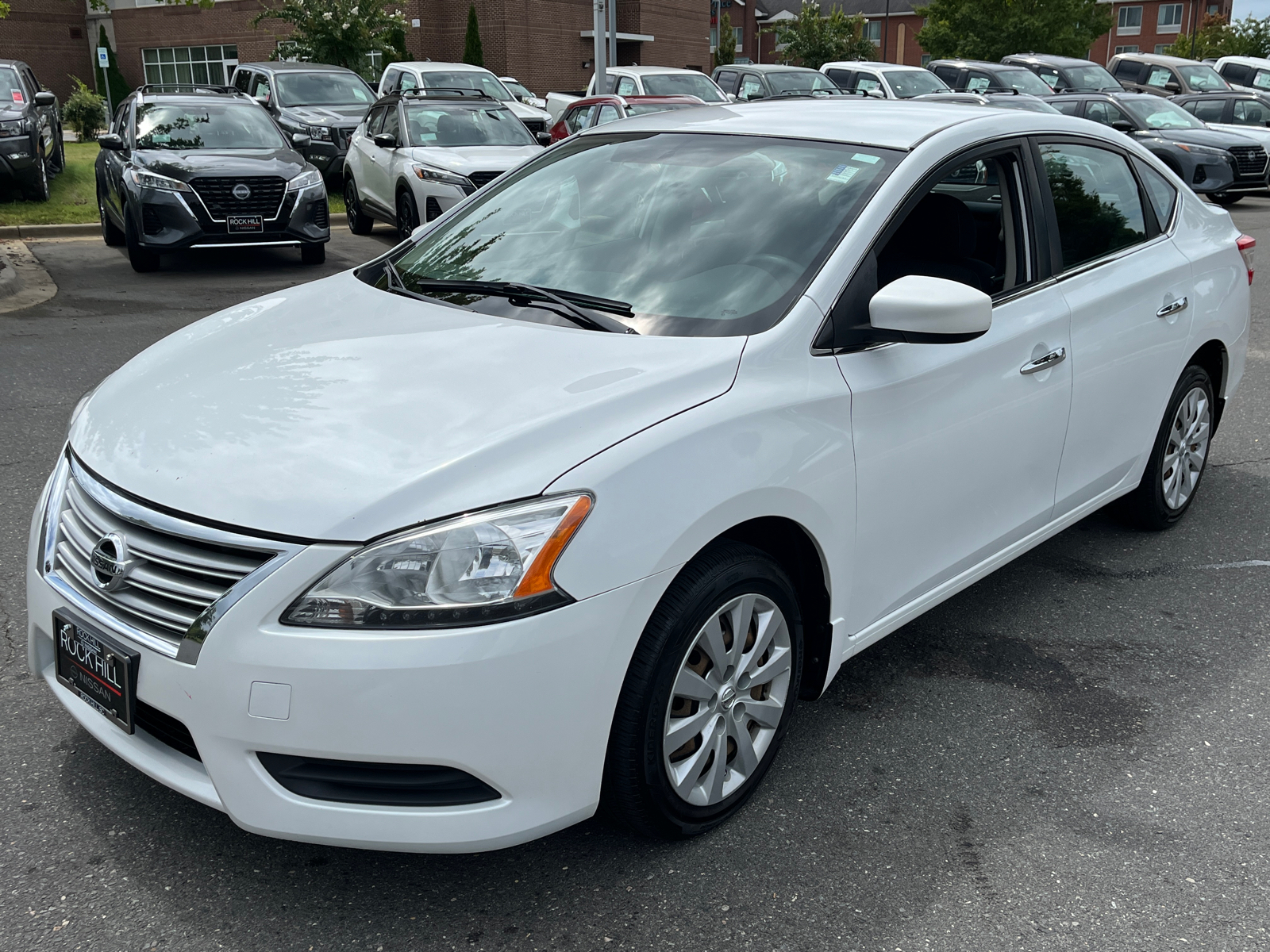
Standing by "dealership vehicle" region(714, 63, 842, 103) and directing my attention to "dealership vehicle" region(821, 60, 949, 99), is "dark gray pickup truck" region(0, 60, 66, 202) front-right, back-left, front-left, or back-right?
back-right

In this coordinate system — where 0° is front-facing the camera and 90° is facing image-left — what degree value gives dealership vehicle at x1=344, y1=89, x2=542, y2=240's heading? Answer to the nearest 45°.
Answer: approximately 315°

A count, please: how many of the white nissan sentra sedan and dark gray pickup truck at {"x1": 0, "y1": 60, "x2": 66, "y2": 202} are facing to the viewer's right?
0

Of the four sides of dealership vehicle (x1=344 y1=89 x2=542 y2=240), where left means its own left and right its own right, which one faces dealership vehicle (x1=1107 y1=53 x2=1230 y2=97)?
left

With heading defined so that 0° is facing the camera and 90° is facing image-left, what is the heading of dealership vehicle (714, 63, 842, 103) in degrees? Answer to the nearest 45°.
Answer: approximately 315°

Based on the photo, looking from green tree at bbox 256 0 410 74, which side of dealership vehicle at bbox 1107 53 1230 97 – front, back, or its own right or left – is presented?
right

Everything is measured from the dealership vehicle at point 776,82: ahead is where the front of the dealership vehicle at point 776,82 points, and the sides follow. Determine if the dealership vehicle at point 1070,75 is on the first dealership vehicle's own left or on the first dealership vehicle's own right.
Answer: on the first dealership vehicle's own left

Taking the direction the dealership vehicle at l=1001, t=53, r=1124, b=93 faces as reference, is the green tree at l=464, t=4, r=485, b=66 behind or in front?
behind

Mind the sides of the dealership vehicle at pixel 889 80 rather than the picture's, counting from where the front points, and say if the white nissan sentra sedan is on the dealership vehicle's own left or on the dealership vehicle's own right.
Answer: on the dealership vehicle's own right
